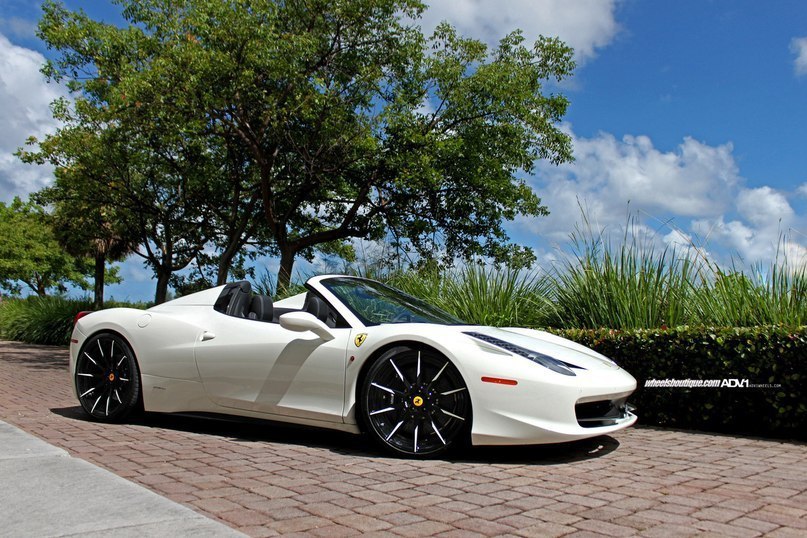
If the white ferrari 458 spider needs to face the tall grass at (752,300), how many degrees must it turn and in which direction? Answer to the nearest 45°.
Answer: approximately 45° to its left

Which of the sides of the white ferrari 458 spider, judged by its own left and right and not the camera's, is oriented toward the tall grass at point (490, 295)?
left

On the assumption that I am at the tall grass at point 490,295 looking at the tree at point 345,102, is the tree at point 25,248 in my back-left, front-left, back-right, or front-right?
front-left

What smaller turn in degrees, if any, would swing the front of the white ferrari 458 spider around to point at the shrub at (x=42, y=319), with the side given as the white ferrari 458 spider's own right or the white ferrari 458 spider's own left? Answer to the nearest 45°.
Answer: approximately 180°

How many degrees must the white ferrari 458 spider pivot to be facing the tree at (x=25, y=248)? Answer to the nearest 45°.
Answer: approximately 180°

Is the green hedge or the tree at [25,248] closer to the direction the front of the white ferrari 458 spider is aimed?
the green hedge

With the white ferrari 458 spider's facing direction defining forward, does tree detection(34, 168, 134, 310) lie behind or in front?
behind

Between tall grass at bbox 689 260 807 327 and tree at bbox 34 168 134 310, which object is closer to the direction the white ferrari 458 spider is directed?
the tall grass

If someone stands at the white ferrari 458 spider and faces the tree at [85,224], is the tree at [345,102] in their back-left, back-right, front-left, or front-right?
front-right

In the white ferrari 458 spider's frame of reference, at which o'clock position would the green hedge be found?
The green hedge is roughly at 10 o'clock from the white ferrari 458 spider.

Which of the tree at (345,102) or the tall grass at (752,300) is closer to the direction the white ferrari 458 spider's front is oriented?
the tall grass

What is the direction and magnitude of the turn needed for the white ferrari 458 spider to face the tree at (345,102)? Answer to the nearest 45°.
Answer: approximately 135° to its left

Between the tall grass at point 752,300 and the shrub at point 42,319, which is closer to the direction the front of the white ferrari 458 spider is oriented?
the tall grass

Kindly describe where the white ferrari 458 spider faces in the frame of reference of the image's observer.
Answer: facing the viewer and to the right of the viewer
